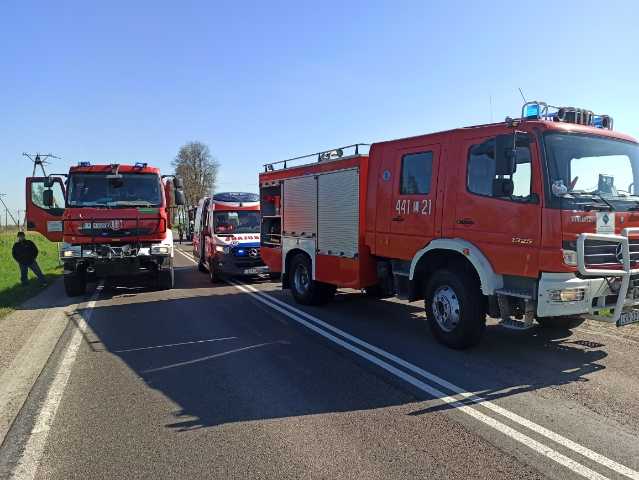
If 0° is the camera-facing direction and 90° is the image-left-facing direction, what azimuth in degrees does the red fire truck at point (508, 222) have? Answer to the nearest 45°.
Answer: approximately 315°

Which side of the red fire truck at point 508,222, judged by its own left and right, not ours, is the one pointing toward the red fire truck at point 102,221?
back

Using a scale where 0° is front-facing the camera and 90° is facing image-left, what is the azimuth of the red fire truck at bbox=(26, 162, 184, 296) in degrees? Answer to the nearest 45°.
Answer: approximately 0°

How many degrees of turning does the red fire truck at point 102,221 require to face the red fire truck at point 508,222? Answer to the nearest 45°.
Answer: approximately 45° to its left

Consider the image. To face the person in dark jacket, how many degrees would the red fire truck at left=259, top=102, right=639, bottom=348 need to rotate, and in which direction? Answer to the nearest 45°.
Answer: approximately 135° to its right
